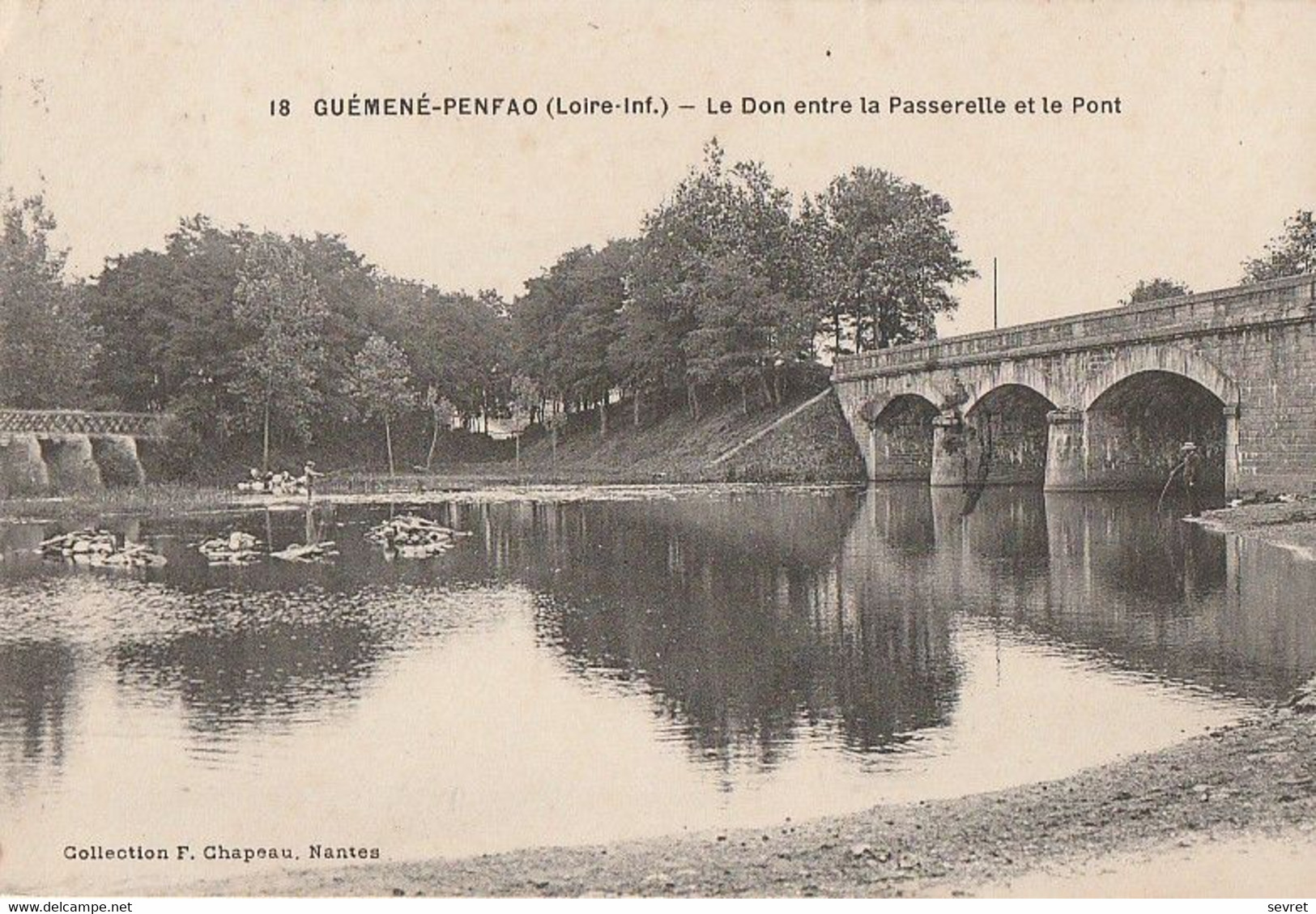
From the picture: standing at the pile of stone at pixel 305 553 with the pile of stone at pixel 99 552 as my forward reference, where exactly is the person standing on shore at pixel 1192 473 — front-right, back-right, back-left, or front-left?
back-right

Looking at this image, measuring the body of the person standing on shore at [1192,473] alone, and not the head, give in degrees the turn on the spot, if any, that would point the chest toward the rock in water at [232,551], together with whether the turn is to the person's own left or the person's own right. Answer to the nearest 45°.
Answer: approximately 45° to the person's own left

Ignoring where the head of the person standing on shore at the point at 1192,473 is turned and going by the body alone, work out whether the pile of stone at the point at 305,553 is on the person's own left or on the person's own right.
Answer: on the person's own left

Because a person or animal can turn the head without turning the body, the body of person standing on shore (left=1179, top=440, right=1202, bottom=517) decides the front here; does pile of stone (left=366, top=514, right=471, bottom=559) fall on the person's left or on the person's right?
on the person's left

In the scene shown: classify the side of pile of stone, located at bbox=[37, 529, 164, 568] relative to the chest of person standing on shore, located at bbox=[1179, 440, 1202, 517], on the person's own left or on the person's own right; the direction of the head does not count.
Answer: on the person's own left

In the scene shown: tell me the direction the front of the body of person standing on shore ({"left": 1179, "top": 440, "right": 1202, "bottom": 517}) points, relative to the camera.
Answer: to the viewer's left
